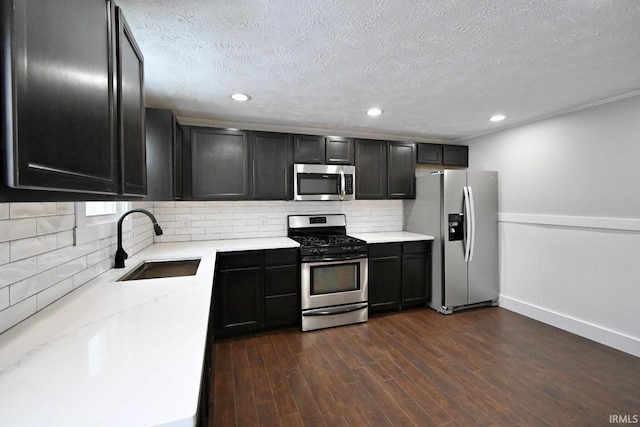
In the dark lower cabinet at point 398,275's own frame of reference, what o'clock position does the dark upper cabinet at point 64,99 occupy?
The dark upper cabinet is roughly at 2 o'clock from the dark lower cabinet.

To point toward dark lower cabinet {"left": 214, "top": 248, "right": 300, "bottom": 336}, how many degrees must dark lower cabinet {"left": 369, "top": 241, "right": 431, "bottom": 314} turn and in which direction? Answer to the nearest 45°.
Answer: approximately 90° to its right

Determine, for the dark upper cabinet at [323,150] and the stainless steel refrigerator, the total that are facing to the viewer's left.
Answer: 0

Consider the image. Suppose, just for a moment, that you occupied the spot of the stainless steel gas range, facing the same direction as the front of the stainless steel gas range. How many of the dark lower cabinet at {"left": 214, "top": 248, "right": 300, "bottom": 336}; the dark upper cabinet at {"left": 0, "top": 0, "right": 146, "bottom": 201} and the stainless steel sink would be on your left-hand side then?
0

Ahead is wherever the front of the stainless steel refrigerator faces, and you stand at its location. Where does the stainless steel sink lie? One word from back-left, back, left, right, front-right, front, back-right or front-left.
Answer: right

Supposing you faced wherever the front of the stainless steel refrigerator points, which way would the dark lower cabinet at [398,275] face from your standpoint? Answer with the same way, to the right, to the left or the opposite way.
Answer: the same way

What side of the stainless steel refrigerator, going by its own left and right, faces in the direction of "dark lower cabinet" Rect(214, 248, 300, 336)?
right

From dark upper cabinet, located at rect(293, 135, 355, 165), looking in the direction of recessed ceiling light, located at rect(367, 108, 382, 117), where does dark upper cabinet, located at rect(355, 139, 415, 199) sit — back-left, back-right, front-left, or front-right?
front-left

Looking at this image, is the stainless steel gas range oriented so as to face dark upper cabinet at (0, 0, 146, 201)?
no

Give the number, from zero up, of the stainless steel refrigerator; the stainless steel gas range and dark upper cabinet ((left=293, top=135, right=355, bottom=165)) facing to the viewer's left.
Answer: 0

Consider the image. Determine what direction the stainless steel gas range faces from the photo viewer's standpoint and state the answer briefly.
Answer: facing the viewer and to the right of the viewer

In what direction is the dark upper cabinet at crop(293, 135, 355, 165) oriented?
toward the camera

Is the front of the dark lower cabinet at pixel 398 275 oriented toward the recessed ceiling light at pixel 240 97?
no

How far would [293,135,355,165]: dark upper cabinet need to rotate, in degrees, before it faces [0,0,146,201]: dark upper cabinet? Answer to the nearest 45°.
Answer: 0° — it already faces it

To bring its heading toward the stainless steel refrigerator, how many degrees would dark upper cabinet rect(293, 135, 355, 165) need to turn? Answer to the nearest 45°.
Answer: approximately 90° to its left

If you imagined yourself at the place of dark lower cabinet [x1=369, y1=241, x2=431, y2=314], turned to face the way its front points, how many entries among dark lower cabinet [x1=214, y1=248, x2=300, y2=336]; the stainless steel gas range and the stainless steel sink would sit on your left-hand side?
0

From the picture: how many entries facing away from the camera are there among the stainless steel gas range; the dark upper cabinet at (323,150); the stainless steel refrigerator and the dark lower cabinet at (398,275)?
0
